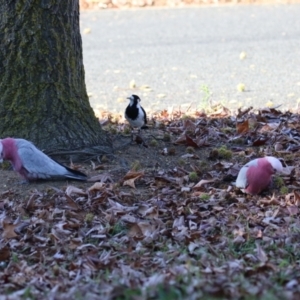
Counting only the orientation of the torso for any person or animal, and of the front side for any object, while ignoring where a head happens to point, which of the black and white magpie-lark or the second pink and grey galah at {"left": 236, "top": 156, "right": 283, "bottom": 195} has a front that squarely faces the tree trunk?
the black and white magpie-lark

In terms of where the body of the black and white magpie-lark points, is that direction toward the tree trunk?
yes

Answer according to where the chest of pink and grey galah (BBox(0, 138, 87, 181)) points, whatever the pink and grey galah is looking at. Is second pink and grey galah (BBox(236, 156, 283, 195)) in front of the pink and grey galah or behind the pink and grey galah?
behind

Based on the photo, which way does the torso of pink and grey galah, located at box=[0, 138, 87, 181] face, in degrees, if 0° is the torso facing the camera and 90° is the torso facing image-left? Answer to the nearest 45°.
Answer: approximately 90°

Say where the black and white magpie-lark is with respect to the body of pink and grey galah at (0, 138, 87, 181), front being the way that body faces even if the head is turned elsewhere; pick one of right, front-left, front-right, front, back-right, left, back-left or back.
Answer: back-right

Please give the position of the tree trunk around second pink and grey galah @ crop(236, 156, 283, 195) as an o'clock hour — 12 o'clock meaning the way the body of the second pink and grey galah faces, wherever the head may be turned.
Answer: The tree trunk is roughly at 5 o'clock from the second pink and grey galah.

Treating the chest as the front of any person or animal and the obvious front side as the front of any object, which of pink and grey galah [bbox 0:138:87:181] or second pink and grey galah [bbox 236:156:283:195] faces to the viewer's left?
the pink and grey galah

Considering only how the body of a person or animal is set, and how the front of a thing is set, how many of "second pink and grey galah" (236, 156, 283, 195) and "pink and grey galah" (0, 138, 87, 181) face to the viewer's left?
1

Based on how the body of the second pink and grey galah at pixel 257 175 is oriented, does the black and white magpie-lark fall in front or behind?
behind

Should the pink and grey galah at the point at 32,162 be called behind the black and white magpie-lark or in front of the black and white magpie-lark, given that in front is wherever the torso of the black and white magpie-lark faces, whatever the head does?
in front
